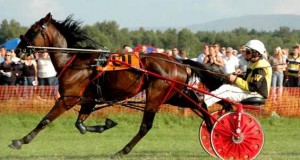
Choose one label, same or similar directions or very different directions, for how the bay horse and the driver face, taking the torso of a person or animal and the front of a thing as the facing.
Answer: same or similar directions

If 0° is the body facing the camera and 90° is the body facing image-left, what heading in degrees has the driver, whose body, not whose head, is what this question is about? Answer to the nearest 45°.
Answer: approximately 90°

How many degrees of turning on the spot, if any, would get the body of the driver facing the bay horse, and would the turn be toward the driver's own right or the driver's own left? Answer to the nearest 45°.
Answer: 0° — they already face it

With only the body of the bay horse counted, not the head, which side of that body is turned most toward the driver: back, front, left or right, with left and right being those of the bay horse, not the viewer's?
back

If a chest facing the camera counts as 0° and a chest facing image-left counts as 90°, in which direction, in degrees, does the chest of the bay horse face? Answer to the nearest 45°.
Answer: approximately 90°

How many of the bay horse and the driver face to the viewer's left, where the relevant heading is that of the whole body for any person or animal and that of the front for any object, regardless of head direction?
2
